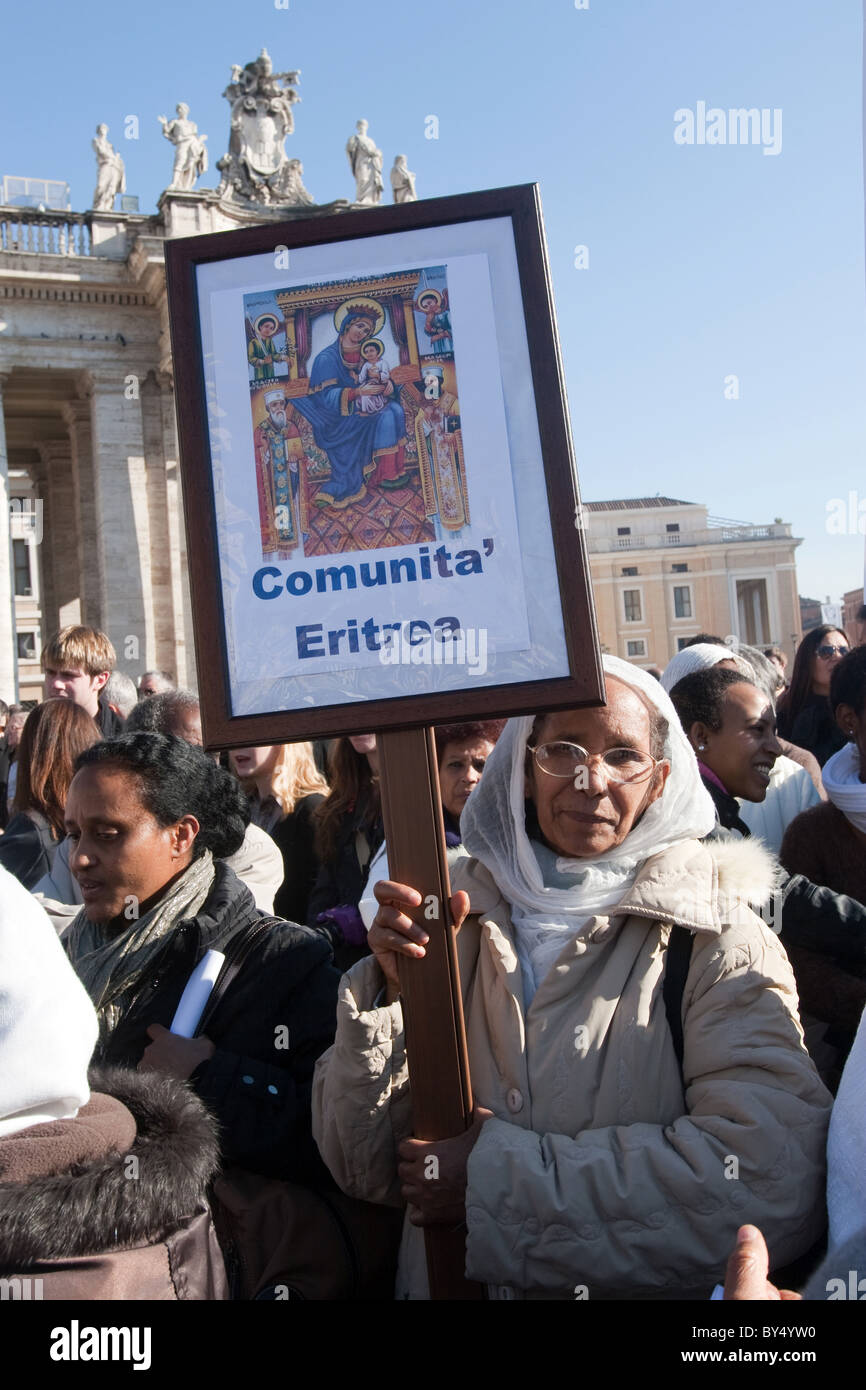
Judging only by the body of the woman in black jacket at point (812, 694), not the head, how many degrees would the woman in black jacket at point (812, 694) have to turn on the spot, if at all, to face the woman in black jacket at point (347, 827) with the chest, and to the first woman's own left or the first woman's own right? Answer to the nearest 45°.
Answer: approximately 90° to the first woman's own right

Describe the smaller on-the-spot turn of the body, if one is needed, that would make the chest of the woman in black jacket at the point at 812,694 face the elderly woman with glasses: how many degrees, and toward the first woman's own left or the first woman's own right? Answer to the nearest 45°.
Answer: approximately 45° to the first woman's own right

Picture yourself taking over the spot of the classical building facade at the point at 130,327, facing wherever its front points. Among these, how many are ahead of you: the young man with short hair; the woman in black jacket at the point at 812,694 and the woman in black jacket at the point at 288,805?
3

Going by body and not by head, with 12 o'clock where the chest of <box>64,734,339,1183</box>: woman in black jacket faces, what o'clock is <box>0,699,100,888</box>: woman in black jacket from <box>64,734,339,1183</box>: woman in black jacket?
<box>0,699,100,888</box>: woman in black jacket is roughly at 4 o'clock from <box>64,734,339,1183</box>: woman in black jacket.

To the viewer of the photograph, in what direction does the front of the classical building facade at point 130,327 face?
facing the viewer

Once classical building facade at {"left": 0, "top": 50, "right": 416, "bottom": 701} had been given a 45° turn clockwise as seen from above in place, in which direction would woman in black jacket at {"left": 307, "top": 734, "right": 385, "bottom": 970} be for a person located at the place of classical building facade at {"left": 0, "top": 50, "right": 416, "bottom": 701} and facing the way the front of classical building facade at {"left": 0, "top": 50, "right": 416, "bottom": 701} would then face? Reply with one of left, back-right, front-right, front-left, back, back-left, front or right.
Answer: front-left

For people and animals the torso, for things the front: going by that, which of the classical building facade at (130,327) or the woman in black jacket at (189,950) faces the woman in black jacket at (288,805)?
the classical building facade

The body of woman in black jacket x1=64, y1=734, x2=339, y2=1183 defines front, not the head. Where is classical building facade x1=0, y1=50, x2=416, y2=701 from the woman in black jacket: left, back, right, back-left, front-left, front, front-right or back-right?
back-right

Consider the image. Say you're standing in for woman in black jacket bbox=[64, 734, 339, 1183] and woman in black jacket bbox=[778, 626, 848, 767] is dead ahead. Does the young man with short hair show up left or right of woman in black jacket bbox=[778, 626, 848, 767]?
left

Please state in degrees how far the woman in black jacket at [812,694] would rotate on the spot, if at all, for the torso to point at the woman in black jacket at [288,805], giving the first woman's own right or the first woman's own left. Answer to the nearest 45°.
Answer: approximately 90° to the first woman's own right

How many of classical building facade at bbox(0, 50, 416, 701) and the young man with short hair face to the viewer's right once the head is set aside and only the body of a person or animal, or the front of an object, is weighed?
0

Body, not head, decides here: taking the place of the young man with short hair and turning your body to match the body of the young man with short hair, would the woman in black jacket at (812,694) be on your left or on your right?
on your left

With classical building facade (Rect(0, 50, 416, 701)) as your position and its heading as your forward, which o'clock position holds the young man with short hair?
The young man with short hair is roughly at 12 o'clock from the classical building facade.

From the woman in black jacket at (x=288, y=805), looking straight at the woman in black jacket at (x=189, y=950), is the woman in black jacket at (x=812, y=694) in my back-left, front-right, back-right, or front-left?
back-left

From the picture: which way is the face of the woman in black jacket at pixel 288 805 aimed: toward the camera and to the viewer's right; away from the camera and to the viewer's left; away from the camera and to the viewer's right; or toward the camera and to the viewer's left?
toward the camera and to the viewer's left
